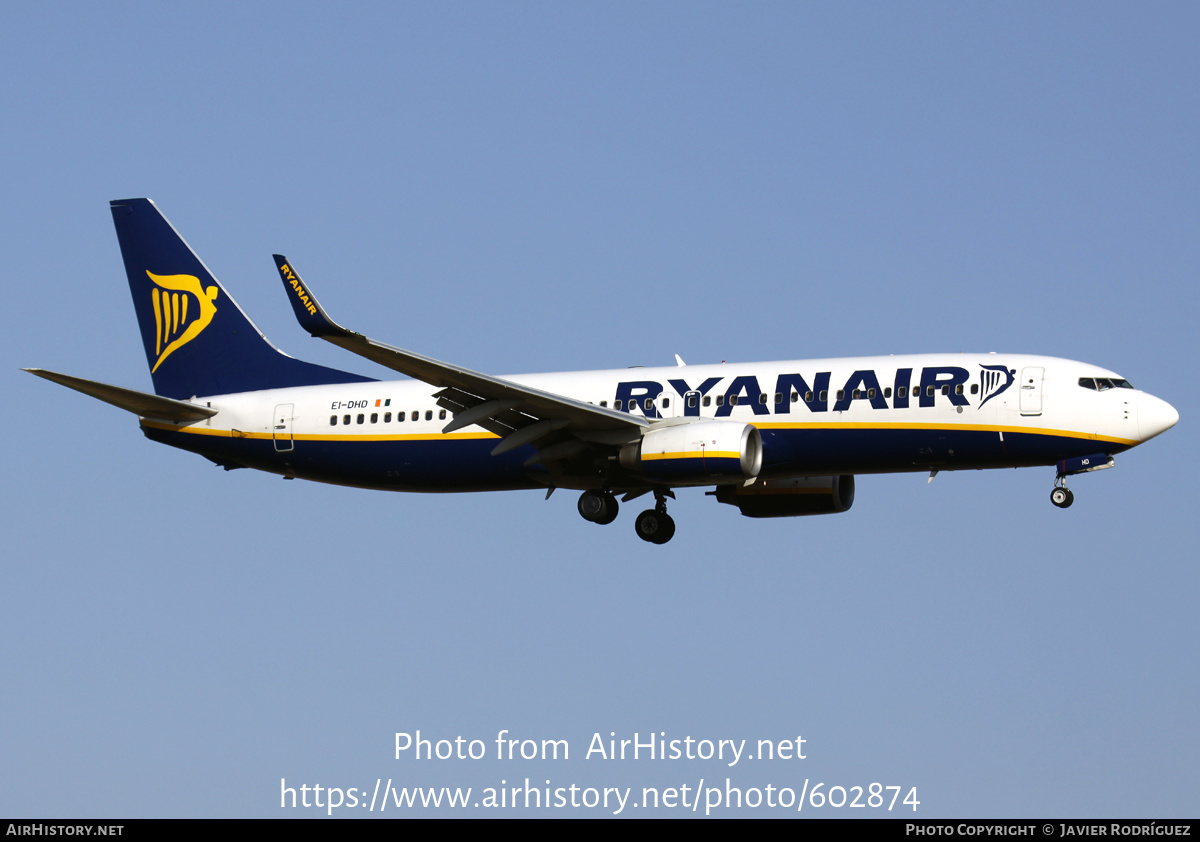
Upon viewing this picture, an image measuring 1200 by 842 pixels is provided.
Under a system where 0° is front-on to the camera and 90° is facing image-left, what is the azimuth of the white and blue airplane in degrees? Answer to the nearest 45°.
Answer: approximately 270°
